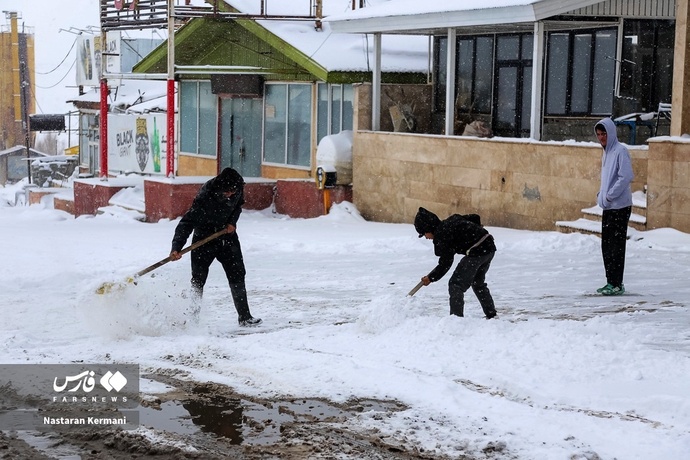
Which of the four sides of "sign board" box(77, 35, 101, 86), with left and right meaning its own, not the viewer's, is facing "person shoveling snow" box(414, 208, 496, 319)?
front

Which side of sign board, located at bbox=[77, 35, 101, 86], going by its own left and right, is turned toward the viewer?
front

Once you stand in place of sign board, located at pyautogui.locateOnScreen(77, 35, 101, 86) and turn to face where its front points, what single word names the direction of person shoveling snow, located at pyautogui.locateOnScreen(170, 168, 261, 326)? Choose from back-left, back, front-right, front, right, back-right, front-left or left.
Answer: front

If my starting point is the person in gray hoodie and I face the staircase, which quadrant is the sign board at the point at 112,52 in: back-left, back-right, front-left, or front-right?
front-left

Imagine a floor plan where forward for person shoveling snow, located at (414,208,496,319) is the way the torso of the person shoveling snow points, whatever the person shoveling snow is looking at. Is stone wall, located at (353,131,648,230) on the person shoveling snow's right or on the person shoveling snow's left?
on the person shoveling snow's right

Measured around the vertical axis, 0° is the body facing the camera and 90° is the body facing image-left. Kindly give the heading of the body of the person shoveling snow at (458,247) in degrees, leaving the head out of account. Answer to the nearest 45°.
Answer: approximately 90°

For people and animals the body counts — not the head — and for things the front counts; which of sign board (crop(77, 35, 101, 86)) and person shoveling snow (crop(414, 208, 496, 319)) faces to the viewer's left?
the person shoveling snow

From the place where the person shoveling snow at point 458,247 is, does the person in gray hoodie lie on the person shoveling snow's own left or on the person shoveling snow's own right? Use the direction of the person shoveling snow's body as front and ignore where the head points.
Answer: on the person shoveling snow's own right

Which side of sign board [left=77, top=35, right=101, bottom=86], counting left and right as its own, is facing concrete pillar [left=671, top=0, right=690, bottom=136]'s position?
front

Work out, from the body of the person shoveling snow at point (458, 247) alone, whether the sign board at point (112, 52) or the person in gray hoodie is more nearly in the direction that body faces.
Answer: the sign board

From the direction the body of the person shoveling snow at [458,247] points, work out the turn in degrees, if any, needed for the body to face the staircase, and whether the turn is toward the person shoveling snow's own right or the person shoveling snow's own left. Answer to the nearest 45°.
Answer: approximately 90° to the person shoveling snow's own right

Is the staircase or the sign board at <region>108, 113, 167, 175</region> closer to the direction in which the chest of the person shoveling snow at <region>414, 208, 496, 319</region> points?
the sign board
